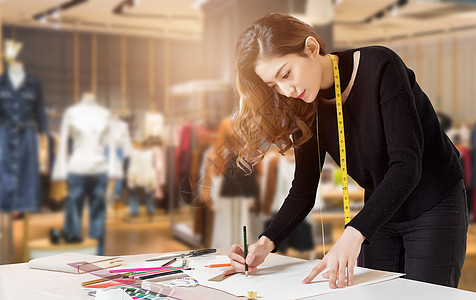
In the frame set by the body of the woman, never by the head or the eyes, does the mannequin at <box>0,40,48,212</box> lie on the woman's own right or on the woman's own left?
on the woman's own right

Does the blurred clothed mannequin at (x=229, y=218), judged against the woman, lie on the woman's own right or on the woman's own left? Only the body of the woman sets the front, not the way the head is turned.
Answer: on the woman's own right

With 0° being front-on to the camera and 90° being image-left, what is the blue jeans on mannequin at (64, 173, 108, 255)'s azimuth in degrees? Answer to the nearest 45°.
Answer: approximately 0°

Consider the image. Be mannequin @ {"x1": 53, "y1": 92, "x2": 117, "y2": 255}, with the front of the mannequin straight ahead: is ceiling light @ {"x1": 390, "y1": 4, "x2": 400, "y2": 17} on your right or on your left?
on your left

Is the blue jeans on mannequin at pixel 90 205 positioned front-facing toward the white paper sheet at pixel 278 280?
yes

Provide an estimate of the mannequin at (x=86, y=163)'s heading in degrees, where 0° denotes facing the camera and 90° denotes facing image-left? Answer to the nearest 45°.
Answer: approximately 0°
